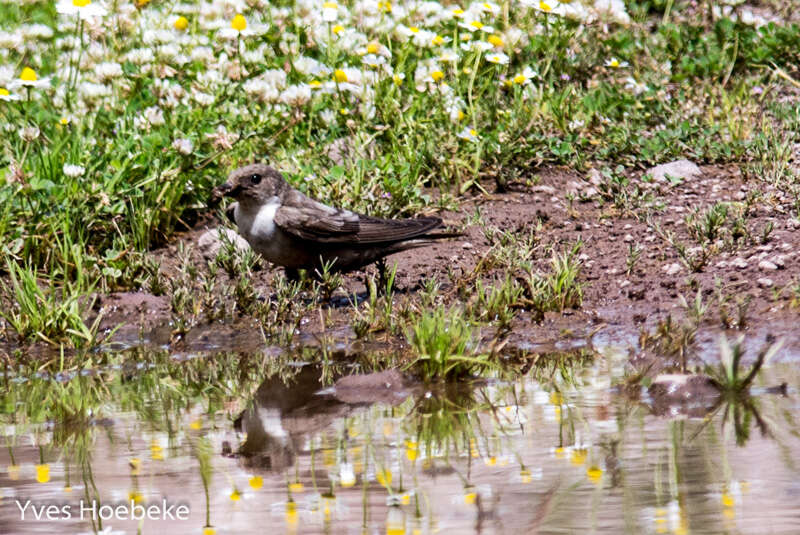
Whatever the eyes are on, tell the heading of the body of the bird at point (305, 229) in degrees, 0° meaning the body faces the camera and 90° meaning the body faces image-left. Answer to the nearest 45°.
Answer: approximately 90°

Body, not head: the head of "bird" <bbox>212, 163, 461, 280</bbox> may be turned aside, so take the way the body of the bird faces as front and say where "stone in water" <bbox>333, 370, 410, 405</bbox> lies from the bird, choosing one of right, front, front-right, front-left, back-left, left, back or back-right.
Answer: left

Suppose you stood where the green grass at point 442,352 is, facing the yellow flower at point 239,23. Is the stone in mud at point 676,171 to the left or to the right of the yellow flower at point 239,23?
right

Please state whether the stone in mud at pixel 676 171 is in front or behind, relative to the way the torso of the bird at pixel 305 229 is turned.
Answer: behind

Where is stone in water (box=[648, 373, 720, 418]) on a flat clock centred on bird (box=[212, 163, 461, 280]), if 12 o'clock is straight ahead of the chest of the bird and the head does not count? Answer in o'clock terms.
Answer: The stone in water is roughly at 8 o'clock from the bird.

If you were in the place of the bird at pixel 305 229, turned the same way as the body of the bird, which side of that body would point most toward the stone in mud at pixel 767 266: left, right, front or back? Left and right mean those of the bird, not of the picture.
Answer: back

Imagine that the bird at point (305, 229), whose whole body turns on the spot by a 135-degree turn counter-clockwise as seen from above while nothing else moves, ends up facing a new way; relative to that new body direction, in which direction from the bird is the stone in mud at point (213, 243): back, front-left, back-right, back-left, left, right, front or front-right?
back

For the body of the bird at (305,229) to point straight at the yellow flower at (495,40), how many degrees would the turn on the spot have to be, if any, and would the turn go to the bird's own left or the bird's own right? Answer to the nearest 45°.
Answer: approximately 135° to the bird's own right
